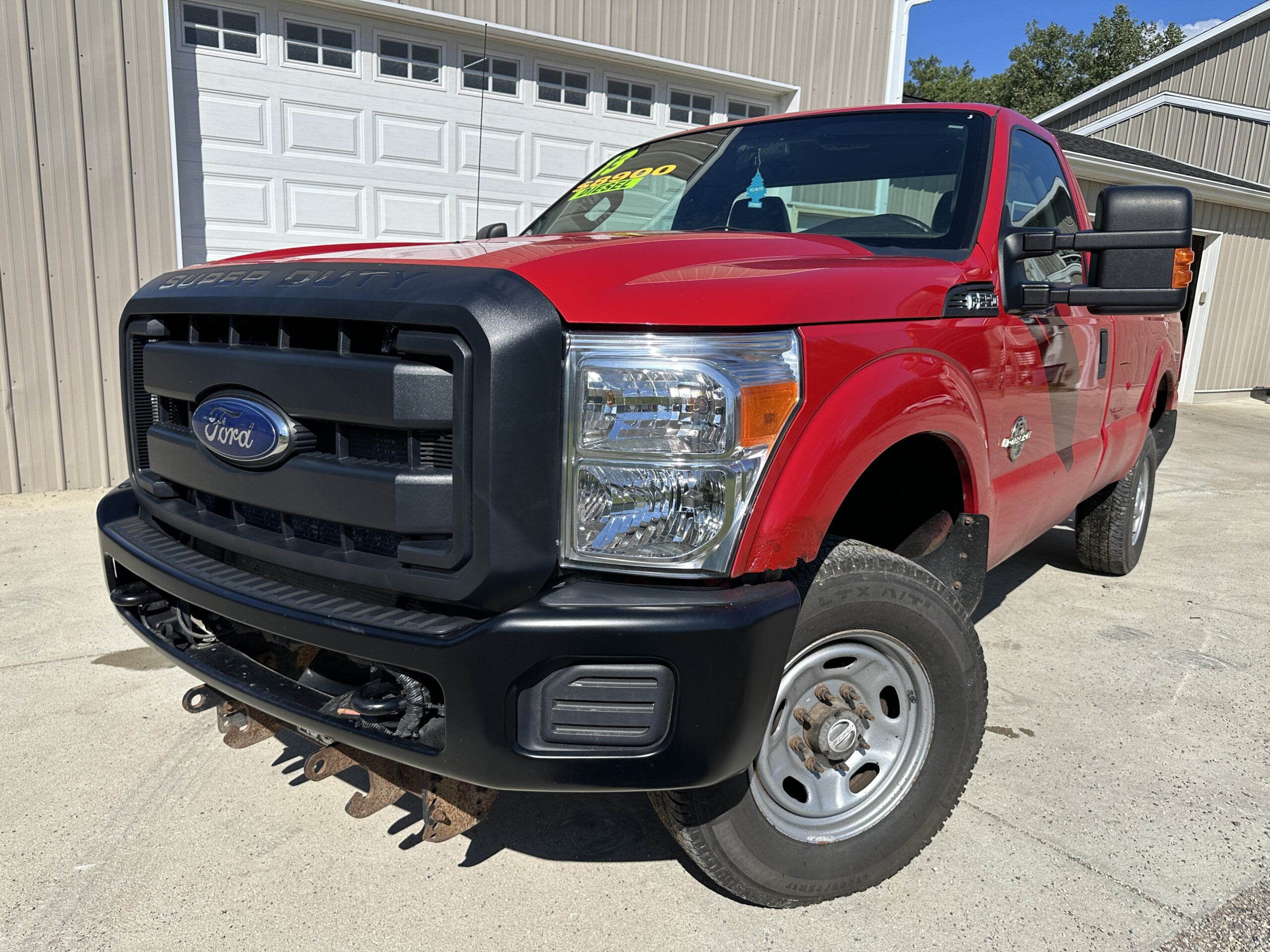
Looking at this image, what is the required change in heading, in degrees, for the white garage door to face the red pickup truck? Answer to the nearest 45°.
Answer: approximately 45° to its right

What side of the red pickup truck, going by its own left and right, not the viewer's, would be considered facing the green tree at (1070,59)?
back

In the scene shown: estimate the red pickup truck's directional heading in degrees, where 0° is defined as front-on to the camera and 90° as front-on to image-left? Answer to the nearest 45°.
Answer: approximately 45°

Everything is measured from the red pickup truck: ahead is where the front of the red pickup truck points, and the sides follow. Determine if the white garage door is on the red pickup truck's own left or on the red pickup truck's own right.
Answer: on the red pickup truck's own right

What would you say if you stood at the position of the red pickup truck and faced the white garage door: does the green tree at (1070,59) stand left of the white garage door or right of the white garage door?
right

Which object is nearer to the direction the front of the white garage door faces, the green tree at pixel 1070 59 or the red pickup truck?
the red pickup truck

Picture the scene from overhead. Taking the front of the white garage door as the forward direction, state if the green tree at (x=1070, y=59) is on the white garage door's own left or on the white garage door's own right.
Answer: on the white garage door's own left
